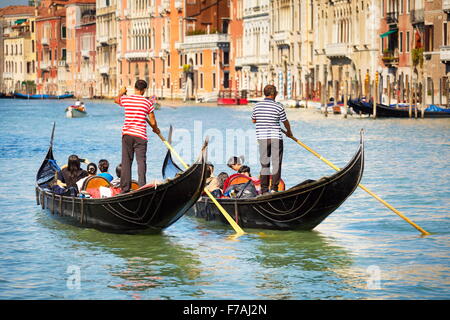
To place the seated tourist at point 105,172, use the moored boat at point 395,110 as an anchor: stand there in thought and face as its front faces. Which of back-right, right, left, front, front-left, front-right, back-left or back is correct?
left

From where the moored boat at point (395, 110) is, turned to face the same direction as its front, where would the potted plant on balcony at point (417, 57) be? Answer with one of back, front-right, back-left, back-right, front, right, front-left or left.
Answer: right

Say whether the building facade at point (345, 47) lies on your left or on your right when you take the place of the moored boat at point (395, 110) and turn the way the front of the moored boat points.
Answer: on your right

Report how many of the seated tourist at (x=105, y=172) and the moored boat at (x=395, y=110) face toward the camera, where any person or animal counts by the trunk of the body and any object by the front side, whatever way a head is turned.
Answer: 0

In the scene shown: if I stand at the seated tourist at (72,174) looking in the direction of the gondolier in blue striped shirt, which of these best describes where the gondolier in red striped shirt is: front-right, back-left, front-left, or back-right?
front-right

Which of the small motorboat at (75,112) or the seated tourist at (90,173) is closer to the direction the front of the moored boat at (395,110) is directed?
the small motorboat

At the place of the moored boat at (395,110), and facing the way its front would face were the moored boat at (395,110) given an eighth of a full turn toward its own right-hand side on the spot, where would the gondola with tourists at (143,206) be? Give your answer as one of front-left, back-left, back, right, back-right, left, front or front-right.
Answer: back-left

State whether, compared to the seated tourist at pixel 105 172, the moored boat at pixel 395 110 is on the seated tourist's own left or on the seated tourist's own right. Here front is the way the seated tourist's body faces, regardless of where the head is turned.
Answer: on the seated tourist's own right

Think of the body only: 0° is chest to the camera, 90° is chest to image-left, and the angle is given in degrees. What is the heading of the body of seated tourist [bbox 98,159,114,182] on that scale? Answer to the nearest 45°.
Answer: approximately 135°

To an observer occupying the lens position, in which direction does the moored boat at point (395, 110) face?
facing to the left of the viewer

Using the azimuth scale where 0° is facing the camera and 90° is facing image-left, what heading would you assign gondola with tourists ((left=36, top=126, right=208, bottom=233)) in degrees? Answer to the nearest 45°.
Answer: approximately 135°

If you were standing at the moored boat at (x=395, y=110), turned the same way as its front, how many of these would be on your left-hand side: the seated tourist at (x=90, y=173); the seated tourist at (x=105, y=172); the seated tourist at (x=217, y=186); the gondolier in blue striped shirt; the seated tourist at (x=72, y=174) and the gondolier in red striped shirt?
6

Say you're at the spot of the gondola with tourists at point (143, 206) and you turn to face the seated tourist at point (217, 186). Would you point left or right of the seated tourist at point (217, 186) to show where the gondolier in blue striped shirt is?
right
